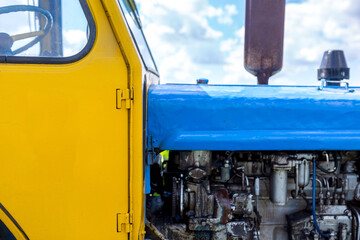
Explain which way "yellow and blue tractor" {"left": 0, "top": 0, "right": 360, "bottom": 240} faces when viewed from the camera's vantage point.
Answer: facing to the right of the viewer
